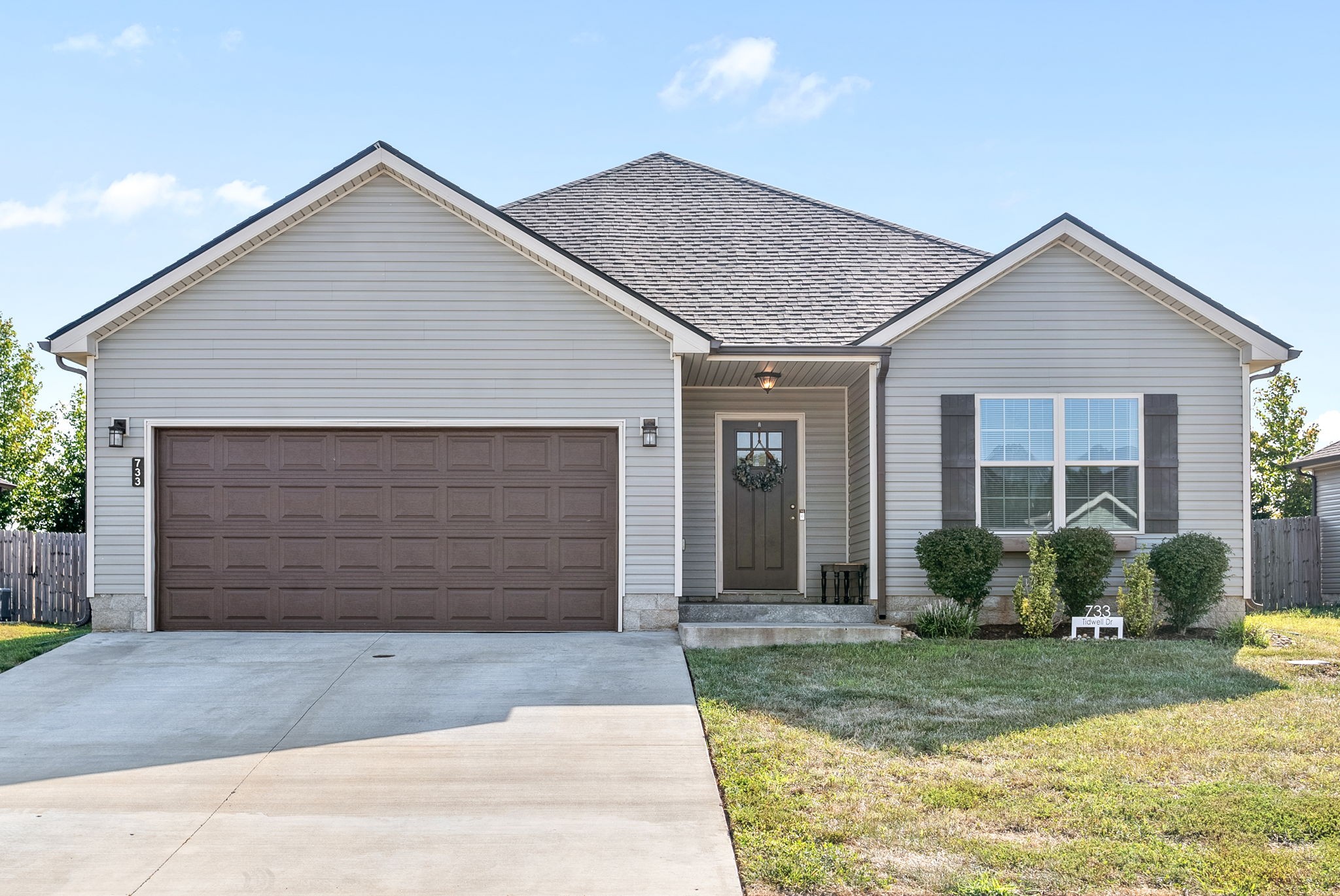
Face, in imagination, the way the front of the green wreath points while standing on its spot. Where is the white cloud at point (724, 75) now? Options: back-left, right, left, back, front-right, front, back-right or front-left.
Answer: back

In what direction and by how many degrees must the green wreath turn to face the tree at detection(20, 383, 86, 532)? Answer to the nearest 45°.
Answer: approximately 135° to its right

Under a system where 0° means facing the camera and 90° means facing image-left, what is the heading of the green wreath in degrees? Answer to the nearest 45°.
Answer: approximately 0°

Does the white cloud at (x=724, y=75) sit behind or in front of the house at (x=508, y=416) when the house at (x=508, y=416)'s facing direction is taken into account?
behind

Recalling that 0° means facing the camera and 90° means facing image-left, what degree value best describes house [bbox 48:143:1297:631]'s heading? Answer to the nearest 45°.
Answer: approximately 0°

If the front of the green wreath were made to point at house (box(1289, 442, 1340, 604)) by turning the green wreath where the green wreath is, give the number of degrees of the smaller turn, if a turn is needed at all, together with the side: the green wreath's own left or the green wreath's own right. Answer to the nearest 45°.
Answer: approximately 135° to the green wreath's own left

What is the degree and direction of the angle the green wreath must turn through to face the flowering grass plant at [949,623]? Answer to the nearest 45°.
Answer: approximately 45° to its left
